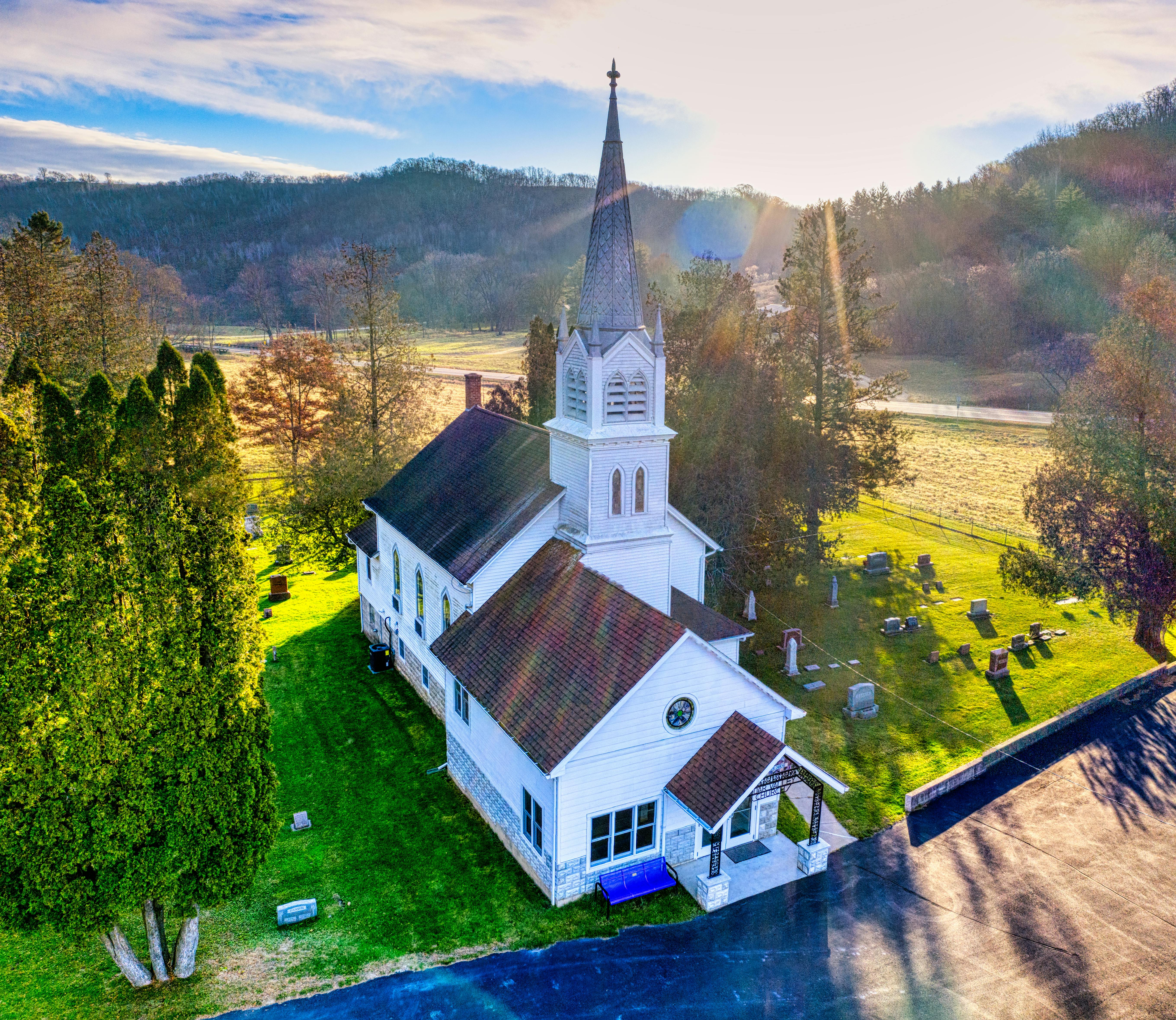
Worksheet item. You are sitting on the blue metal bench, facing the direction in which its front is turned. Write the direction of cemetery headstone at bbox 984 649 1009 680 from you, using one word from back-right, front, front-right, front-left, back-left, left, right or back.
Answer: left

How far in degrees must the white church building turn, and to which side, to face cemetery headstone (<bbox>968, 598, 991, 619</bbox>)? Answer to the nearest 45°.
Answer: approximately 90° to its left

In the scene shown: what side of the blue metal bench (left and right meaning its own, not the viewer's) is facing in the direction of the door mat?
left

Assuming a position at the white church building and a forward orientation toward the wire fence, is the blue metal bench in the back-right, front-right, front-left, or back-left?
back-right

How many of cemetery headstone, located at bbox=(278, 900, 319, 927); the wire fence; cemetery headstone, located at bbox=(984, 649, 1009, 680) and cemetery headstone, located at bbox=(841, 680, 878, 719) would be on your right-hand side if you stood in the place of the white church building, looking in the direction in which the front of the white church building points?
1

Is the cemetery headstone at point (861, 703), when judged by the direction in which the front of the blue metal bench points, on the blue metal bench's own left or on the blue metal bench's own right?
on the blue metal bench's own left

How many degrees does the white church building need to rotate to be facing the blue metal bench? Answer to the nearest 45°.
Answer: approximately 45° to its right

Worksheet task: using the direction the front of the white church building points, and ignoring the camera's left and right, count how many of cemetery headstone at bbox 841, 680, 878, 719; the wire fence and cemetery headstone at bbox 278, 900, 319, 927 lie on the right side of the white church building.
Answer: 1

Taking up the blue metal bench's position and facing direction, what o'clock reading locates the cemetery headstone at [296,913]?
The cemetery headstone is roughly at 4 o'clock from the blue metal bench.

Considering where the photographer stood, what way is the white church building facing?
facing the viewer and to the right of the viewer

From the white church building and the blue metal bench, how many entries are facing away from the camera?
0
